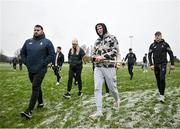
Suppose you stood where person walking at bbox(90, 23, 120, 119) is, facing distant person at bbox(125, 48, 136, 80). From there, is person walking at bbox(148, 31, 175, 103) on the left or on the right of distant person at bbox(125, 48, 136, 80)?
right

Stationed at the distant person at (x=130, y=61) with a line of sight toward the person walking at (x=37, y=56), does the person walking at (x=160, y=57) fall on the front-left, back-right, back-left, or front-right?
front-left

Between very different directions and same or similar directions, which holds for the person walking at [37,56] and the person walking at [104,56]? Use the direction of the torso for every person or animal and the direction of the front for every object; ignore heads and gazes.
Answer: same or similar directions

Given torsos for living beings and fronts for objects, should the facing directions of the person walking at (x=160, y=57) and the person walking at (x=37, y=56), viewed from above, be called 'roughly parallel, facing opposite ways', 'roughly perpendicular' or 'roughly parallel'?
roughly parallel

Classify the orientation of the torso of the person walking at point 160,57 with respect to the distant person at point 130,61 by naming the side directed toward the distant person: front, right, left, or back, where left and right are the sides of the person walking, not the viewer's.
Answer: back

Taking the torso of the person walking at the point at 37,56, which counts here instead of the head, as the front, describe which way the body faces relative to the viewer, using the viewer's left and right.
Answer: facing the viewer and to the left of the viewer

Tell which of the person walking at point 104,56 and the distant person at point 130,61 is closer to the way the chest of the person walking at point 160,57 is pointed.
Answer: the person walking

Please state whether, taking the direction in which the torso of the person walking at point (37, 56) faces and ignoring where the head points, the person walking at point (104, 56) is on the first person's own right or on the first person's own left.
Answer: on the first person's own left

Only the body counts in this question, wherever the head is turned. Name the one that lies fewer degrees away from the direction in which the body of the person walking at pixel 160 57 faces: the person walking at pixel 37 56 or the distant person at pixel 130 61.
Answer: the person walking

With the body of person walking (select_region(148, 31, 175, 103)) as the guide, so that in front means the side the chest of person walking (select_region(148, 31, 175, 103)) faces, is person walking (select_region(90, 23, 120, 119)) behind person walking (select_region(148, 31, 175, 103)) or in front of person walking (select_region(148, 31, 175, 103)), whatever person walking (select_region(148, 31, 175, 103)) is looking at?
in front

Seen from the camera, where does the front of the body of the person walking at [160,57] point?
toward the camera

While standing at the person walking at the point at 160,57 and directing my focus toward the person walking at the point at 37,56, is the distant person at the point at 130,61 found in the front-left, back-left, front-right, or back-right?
back-right
